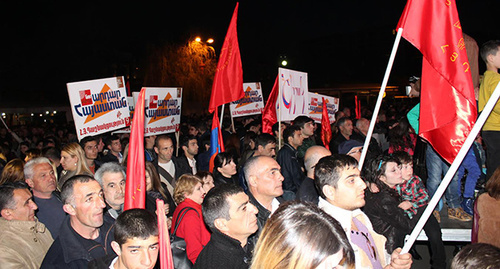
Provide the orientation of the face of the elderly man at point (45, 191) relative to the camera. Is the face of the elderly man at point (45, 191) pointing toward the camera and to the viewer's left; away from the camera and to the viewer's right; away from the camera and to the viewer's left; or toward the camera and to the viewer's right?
toward the camera and to the viewer's right

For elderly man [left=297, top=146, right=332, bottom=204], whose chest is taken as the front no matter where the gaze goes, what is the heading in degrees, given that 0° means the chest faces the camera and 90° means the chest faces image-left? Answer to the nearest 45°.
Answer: approximately 270°

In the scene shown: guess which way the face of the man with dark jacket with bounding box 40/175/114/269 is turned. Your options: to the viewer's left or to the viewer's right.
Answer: to the viewer's right

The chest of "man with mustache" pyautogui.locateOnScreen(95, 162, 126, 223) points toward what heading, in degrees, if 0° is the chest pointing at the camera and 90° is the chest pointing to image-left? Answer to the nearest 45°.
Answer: approximately 315°

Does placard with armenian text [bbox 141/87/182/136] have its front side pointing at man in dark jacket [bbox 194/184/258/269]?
yes

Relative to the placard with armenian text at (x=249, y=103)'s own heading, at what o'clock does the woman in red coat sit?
The woman in red coat is roughly at 12 o'clock from the placard with armenian text.

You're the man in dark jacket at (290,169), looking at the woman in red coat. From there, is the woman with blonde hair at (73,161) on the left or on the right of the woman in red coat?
right
